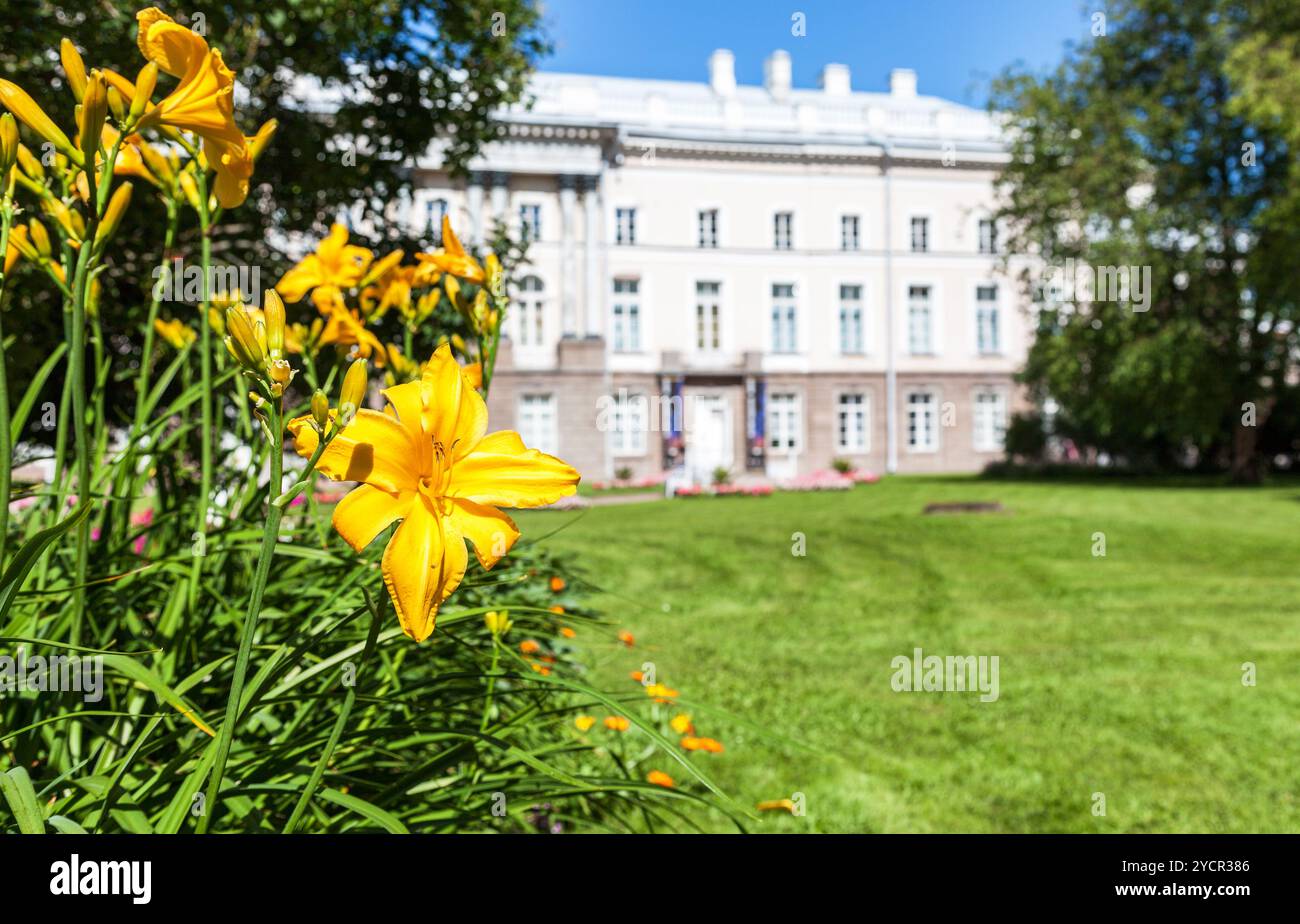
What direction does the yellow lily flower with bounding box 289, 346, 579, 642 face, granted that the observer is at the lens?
facing the viewer

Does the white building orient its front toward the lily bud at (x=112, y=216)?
yes

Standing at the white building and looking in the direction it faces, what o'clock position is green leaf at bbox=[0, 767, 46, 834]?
The green leaf is roughly at 12 o'clock from the white building.

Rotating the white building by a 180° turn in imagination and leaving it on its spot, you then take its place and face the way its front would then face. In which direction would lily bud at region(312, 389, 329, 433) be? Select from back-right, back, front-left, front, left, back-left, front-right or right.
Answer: back

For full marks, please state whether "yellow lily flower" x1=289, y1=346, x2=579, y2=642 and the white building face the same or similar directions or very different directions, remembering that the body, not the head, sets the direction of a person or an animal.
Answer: same or similar directions

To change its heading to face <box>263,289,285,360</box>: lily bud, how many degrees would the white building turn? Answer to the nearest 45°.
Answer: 0° — it already faces it

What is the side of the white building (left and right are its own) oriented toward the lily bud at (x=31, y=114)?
front

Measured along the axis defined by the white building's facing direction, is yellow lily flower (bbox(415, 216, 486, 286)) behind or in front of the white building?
in front

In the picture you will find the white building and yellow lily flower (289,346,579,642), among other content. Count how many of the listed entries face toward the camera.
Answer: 2

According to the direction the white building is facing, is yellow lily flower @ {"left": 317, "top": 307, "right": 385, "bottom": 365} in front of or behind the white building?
in front

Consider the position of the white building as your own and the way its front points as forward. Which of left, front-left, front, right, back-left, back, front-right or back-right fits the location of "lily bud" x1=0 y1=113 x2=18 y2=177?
front

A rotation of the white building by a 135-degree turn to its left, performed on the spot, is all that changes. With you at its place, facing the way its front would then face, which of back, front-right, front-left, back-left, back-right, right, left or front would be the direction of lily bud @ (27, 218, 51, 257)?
back-right

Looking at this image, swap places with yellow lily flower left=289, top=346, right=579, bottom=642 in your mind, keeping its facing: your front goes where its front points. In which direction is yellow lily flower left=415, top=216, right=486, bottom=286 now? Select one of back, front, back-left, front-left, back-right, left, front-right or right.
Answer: back

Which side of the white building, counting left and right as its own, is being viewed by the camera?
front
